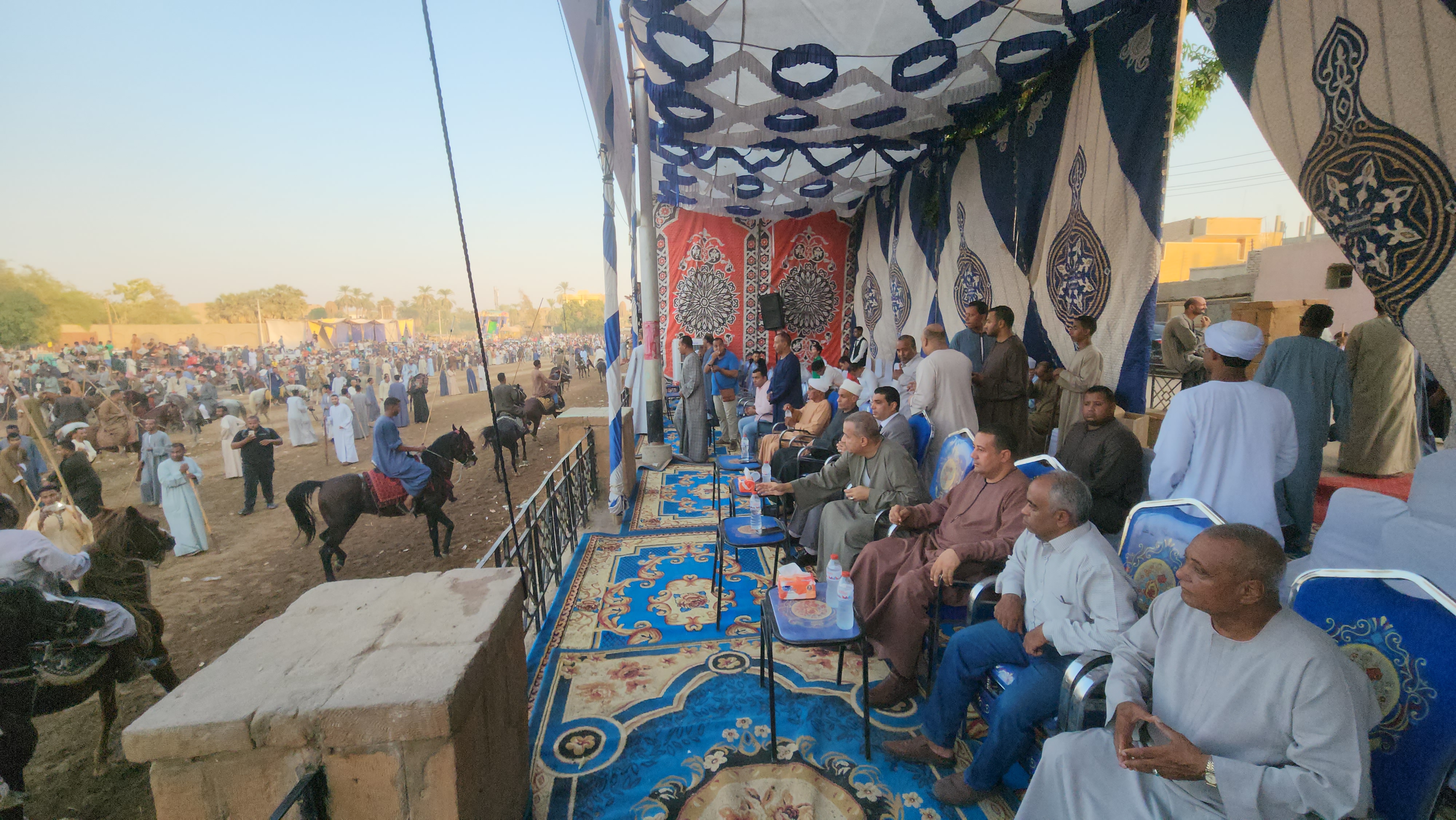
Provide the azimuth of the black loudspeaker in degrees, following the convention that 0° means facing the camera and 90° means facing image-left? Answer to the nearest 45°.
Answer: approximately 0°

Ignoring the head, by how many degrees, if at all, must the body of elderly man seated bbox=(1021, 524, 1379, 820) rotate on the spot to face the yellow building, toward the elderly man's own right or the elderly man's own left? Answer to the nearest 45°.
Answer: approximately 135° to the elderly man's own right

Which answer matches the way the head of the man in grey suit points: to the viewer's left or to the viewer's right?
to the viewer's left

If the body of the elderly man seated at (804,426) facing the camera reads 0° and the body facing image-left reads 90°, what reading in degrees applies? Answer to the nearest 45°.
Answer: approximately 45°

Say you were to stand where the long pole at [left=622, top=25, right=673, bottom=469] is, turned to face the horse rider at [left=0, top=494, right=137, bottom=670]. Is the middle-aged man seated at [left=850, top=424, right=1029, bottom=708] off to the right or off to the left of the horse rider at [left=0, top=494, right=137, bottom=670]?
left

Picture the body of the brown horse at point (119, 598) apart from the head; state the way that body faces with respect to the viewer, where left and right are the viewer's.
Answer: facing to the right of the viewer
